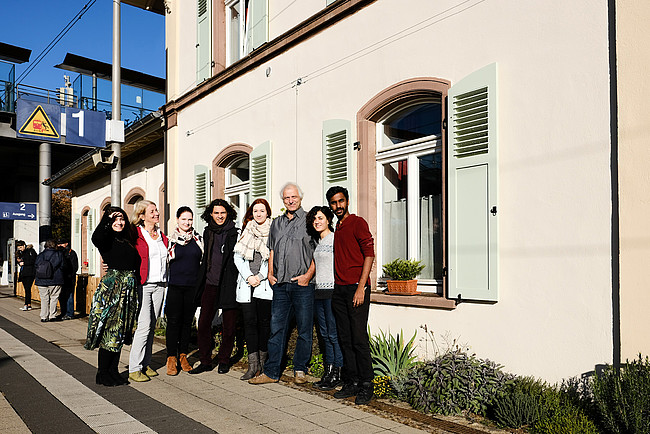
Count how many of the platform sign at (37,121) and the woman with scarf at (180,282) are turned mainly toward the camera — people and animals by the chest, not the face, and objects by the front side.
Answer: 2

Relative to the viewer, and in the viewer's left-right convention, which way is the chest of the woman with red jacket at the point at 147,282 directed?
facing the viewer and to the right of the viewer

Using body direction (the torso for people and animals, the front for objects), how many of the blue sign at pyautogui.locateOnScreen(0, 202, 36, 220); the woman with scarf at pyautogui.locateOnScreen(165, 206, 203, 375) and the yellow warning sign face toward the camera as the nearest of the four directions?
3

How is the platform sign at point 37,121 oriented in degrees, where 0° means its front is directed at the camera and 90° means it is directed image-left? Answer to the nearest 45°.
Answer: approximately 0°

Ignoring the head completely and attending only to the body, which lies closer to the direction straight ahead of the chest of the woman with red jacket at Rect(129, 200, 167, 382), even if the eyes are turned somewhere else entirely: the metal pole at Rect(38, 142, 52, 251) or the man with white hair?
the man with white hair

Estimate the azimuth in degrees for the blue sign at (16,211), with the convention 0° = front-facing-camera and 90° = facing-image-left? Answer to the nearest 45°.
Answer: approximately 0°

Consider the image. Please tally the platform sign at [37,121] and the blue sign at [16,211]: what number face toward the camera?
2

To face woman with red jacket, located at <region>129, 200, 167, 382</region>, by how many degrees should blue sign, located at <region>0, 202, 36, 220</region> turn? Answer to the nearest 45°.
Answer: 0° — it already faces them

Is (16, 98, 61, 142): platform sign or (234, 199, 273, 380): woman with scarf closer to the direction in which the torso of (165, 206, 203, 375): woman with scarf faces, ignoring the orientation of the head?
the woman with scarf

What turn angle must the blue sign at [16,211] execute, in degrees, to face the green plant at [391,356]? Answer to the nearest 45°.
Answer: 0° — it already faces it
